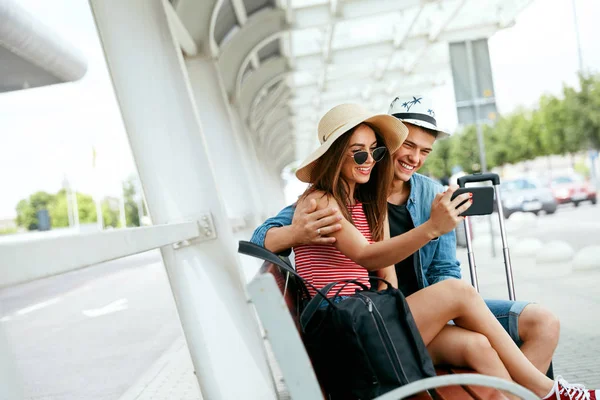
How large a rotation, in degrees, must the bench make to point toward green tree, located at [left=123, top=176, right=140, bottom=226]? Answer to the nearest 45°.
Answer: approximately 135° to its left

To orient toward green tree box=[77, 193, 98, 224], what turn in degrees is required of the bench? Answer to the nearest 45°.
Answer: approximately 135° to its left

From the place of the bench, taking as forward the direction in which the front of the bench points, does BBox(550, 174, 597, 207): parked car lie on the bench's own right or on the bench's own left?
on the bench's own left

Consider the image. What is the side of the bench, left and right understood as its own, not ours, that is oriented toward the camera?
right

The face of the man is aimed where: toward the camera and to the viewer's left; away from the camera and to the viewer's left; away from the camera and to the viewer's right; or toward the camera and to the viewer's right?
toward the camera and to the viewer's right
